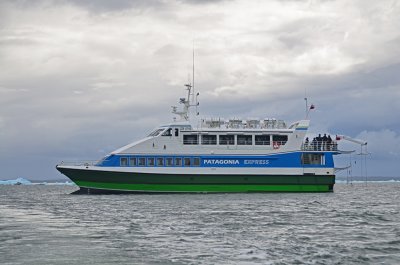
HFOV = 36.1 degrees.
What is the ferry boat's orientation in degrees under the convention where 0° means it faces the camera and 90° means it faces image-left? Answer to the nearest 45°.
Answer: approximately 90°
